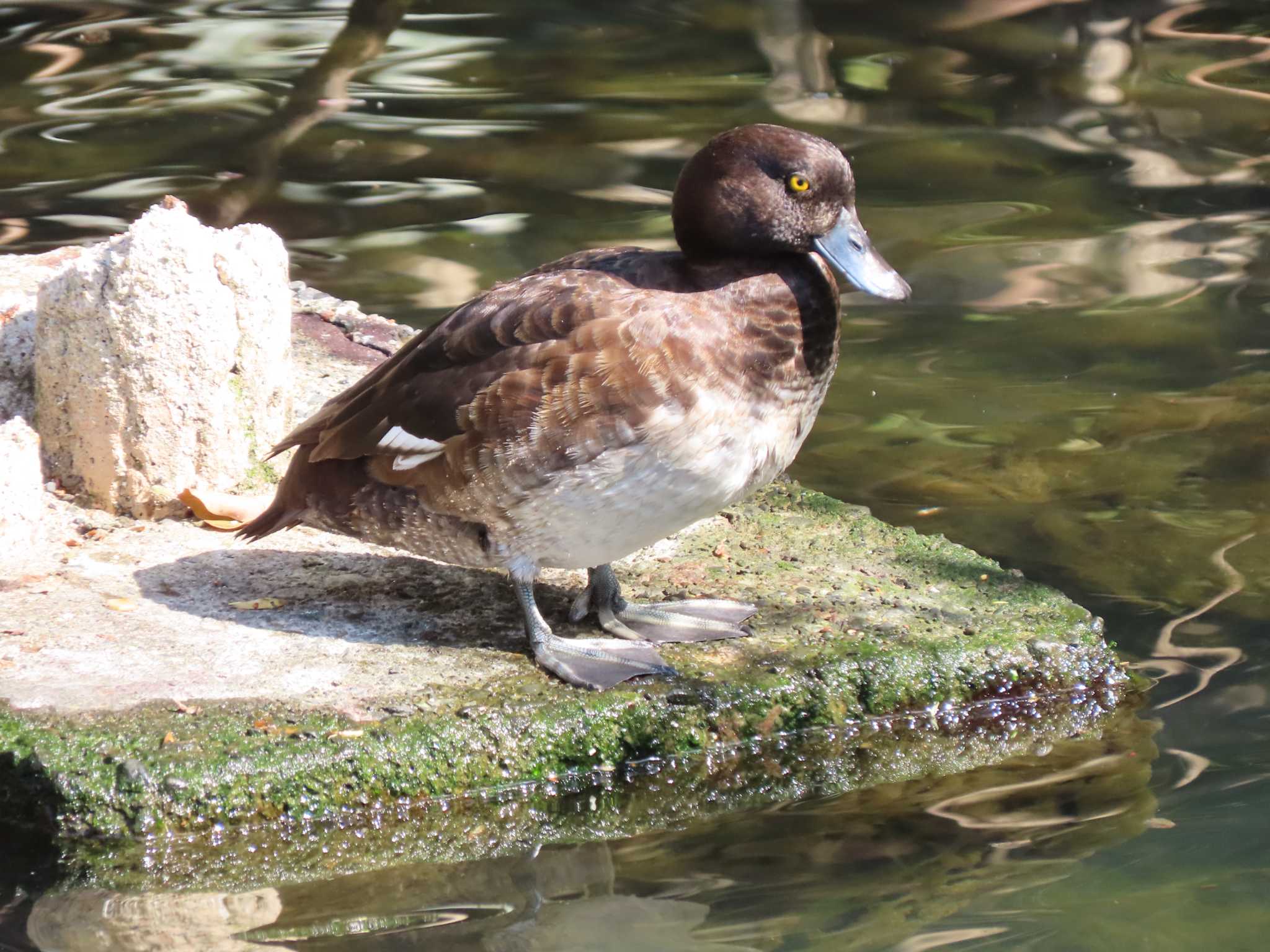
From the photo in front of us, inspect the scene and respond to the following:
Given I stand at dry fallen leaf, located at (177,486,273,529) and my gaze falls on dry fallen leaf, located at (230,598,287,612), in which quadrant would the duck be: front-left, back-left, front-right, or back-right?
front-left

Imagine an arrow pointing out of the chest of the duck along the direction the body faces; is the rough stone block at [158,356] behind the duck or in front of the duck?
behind

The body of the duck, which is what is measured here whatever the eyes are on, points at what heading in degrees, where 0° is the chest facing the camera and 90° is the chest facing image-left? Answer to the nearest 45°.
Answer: approximately 270°

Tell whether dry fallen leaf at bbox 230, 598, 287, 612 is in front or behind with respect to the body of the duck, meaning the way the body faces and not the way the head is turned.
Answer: behind

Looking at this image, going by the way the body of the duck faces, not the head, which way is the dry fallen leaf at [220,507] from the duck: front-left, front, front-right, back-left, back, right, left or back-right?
back-left

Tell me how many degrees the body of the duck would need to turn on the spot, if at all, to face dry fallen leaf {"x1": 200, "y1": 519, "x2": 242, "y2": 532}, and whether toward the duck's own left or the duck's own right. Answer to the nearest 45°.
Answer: approximately 135° to the duck's own left
